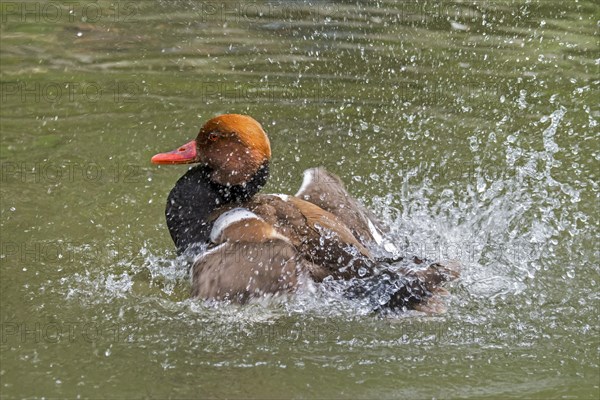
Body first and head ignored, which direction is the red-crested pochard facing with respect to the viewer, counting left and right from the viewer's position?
facing to the left of the viewer
